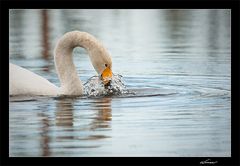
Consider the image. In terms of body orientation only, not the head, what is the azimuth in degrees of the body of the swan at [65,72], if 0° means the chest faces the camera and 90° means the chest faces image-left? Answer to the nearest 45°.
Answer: approximately 270°
